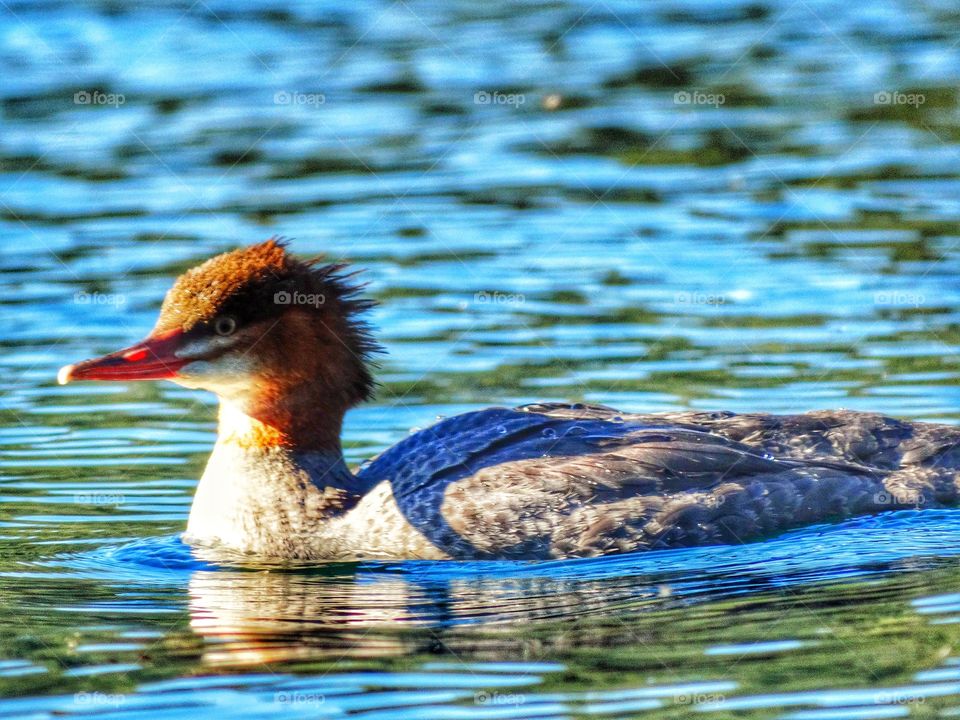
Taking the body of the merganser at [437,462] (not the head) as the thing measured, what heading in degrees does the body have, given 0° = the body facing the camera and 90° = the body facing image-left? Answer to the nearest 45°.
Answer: approximately 90°
